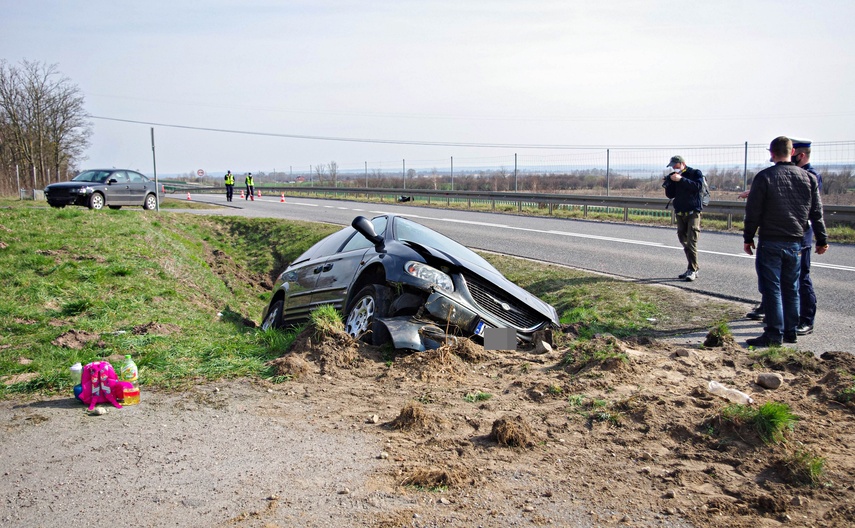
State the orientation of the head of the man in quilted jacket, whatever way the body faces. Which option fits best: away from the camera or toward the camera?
away from the camera

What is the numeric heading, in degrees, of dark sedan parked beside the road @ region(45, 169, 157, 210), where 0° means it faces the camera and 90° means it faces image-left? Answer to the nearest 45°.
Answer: approximately 45°

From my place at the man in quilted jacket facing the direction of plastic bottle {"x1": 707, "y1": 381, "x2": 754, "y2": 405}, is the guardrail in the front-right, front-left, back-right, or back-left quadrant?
back-right

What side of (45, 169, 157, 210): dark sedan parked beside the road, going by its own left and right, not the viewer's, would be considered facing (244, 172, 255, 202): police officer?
back
